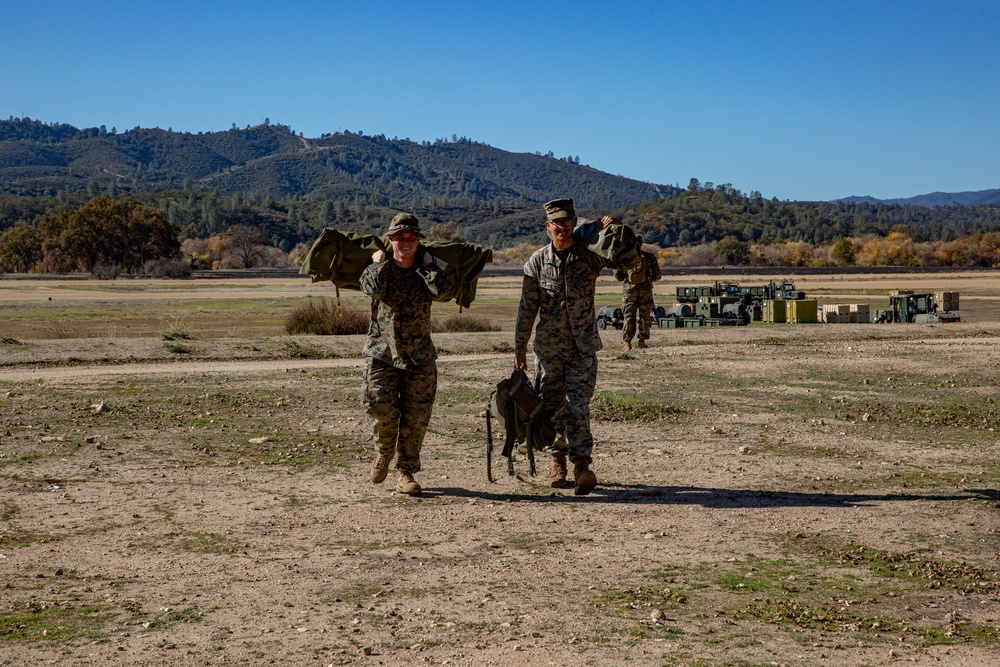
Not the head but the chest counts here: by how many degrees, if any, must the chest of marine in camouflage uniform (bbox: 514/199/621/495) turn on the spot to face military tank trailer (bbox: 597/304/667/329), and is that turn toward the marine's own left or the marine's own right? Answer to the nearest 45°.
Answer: approximately 180°

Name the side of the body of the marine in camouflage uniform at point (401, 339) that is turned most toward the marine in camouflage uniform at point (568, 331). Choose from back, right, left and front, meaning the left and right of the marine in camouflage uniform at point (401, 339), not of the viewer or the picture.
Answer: left

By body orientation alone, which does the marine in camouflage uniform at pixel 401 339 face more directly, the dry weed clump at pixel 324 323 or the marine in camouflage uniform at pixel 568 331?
the marine in camouflage uniform

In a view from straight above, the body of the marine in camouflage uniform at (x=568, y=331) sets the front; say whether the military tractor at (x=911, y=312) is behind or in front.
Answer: behind

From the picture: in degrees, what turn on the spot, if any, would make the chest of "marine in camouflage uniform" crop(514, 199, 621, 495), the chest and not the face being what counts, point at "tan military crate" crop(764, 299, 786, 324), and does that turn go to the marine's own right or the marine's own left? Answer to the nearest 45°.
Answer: approximately 180°

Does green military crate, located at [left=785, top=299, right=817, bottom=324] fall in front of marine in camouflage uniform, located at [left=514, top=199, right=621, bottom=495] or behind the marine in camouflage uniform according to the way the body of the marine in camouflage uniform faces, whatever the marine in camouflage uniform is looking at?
behind

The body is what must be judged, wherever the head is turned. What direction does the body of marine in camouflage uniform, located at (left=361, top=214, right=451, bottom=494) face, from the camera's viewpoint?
toward the camera

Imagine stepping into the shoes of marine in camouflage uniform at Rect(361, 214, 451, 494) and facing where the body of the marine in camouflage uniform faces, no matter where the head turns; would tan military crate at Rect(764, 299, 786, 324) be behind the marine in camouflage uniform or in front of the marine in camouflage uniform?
behind

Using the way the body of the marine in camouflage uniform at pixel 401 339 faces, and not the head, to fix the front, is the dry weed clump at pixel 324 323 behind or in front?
behind

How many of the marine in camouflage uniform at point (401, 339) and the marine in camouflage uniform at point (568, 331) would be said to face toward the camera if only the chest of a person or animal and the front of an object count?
2

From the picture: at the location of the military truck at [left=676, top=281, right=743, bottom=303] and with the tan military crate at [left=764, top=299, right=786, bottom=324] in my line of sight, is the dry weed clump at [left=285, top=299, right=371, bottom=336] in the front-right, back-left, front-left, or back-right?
front-right

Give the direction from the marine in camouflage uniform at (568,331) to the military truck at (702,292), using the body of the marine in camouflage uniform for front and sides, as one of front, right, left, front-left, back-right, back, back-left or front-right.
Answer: back

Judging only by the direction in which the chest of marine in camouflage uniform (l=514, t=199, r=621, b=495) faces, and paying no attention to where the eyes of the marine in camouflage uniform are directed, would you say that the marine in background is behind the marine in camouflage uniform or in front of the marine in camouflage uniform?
behind

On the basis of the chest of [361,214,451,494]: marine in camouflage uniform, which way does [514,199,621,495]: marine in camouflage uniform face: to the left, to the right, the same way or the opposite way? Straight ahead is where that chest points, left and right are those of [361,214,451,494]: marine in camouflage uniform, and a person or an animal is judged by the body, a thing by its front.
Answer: the same way
